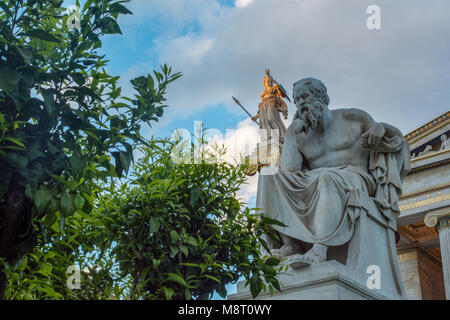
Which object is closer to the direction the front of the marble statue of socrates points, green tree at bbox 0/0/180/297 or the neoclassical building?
the green tree

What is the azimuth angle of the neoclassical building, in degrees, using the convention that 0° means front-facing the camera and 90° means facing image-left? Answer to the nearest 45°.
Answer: approximately 45°

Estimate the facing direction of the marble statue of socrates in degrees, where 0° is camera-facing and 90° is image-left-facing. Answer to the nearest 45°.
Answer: approximately 45°

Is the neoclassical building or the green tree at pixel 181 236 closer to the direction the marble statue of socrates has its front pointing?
the green tree
